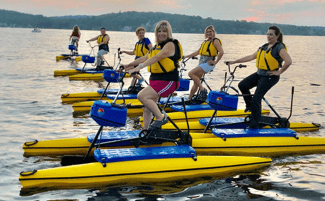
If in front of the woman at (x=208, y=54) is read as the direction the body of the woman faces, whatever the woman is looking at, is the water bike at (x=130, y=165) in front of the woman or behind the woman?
in front

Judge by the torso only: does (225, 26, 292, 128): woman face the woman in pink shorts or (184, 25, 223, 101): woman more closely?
the woman in pink shorts

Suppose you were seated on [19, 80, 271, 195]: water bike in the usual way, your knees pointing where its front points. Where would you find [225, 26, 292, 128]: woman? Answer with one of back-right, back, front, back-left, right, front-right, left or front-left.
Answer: back-right

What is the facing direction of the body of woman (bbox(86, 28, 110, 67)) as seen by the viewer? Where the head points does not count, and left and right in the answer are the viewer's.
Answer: facing the viewer and to the left of the viewer

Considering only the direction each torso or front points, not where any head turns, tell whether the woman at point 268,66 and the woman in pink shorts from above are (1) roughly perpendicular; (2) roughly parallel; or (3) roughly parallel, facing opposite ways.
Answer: roughly parallel

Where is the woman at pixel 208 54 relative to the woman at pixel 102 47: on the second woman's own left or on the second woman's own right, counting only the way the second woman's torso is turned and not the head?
on the second woman's own left

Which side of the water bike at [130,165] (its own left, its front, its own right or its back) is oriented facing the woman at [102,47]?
right

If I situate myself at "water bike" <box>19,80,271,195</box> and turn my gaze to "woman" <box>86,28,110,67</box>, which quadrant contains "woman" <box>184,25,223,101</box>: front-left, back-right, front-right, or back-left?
front-right

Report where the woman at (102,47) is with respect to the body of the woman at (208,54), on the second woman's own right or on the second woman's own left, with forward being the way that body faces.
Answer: on the second woman's own right

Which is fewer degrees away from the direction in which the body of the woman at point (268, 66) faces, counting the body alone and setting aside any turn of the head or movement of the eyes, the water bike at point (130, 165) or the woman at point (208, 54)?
the water bike

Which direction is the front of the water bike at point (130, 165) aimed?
to the viewer's left

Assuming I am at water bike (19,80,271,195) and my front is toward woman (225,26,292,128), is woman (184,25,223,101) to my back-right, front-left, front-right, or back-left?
front-left

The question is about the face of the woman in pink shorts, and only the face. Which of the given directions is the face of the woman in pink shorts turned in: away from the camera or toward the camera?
toward the camera
